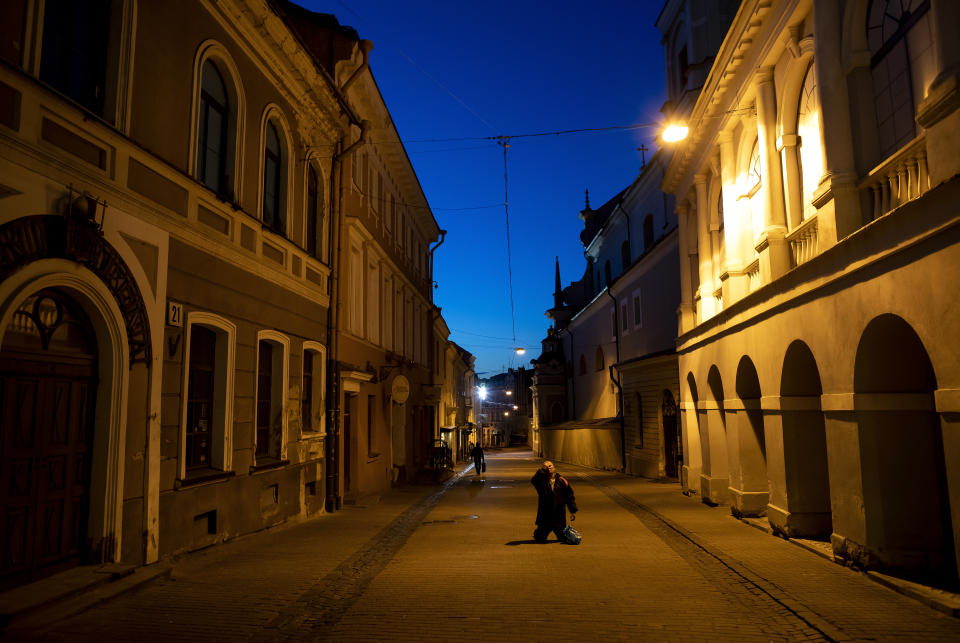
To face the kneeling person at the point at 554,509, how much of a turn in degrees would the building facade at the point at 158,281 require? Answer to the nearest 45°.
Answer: approximately 45° to its left

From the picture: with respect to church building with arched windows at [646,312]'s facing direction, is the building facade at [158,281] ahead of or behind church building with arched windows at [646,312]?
ahead

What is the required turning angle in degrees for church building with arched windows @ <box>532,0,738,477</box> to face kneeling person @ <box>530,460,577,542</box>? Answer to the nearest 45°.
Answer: approximately 45° to its left

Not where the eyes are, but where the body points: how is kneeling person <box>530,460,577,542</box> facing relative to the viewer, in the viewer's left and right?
facing the viewer

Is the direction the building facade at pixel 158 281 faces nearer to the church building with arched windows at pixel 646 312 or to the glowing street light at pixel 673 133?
the glowing street light

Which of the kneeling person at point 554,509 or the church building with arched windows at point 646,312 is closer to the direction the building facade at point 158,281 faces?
the kneeling person

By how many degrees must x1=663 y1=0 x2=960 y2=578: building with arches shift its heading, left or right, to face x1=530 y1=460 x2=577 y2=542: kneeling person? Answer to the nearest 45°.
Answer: approximately 45° to its right

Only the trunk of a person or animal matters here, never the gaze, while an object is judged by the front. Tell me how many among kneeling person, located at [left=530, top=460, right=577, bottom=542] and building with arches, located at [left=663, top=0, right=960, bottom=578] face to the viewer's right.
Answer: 0

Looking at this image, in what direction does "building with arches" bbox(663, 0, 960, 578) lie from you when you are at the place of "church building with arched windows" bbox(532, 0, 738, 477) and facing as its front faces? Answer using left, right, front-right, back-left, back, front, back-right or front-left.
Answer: front-left

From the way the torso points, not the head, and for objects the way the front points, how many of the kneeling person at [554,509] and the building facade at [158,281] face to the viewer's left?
0

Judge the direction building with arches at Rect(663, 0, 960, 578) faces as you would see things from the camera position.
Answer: facing the viewer and to the left of the viewer
